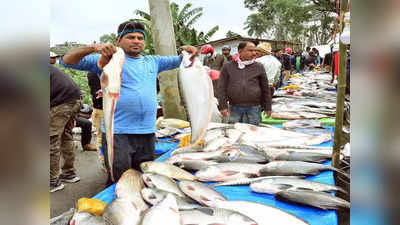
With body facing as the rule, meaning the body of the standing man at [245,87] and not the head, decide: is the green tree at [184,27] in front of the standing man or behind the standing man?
behind

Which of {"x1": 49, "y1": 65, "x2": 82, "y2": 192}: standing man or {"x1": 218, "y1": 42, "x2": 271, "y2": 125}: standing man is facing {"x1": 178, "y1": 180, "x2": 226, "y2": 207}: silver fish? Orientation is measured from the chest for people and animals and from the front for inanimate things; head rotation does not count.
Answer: {"x1": 218, "y1": 42, "x2": 271, "y2": 125}: standing man

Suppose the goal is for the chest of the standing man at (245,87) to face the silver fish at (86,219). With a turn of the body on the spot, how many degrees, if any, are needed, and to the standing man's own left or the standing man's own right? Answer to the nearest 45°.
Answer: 0° — they already face it

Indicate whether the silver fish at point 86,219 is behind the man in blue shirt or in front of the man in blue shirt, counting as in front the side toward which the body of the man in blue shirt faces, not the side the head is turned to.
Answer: in front

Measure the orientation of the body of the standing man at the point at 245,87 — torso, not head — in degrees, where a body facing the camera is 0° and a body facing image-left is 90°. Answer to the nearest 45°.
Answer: approximately 0°

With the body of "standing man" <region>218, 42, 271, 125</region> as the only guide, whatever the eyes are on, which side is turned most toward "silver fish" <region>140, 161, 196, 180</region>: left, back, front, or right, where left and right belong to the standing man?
front

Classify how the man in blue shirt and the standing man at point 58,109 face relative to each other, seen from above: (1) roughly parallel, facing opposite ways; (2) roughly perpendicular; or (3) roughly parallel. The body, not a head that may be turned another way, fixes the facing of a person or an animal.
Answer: roughly perpendicular

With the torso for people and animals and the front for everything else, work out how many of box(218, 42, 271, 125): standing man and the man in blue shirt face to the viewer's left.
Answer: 0

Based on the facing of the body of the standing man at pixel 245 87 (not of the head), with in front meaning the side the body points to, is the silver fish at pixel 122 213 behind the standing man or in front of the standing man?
in front
